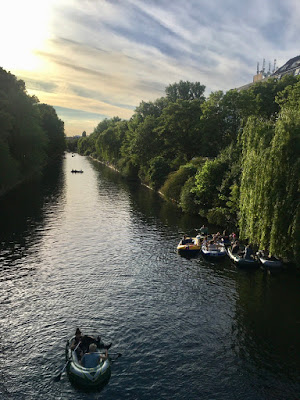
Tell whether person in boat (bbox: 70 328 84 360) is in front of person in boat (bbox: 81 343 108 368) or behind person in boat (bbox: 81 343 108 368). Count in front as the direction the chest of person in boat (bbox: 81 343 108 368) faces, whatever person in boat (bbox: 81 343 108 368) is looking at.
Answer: in front

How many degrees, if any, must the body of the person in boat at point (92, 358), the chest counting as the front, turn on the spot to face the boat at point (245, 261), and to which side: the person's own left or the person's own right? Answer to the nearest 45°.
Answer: approximately 45° to the person's own right

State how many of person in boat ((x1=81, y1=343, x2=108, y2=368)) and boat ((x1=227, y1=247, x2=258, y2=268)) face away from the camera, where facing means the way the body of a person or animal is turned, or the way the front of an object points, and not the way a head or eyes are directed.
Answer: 1

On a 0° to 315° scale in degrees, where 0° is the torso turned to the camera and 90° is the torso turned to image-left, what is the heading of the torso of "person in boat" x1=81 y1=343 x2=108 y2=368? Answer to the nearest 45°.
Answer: approximately 180°
